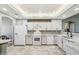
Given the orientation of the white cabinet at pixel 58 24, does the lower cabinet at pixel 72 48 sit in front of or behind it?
in front

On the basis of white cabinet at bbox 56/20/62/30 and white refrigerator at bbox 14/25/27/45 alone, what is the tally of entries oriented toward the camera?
2

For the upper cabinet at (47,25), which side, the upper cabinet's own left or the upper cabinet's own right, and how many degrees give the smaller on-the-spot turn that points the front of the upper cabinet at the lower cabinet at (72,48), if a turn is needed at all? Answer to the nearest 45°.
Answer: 0° — it already faces it

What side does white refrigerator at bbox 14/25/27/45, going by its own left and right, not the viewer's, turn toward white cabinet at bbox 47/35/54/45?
left

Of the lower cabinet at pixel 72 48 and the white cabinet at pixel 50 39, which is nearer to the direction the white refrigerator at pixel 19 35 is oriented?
the lower cabinet

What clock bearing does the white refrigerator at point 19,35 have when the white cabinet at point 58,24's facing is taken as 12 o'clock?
the white refrigerator at point 19,35 is roughly at 2 o'clock from the white cabinet at point 58,24.

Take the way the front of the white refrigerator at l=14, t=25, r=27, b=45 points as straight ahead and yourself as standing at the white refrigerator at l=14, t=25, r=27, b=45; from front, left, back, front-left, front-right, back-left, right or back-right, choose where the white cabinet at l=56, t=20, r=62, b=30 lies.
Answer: left

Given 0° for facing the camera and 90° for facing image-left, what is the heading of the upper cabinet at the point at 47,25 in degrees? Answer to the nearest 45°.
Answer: approximately 0°

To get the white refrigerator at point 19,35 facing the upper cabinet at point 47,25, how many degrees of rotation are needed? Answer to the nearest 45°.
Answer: approximately 90° to its left

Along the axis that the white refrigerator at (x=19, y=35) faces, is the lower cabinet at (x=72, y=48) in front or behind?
in front

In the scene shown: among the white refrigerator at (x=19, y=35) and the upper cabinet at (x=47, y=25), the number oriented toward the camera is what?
2
